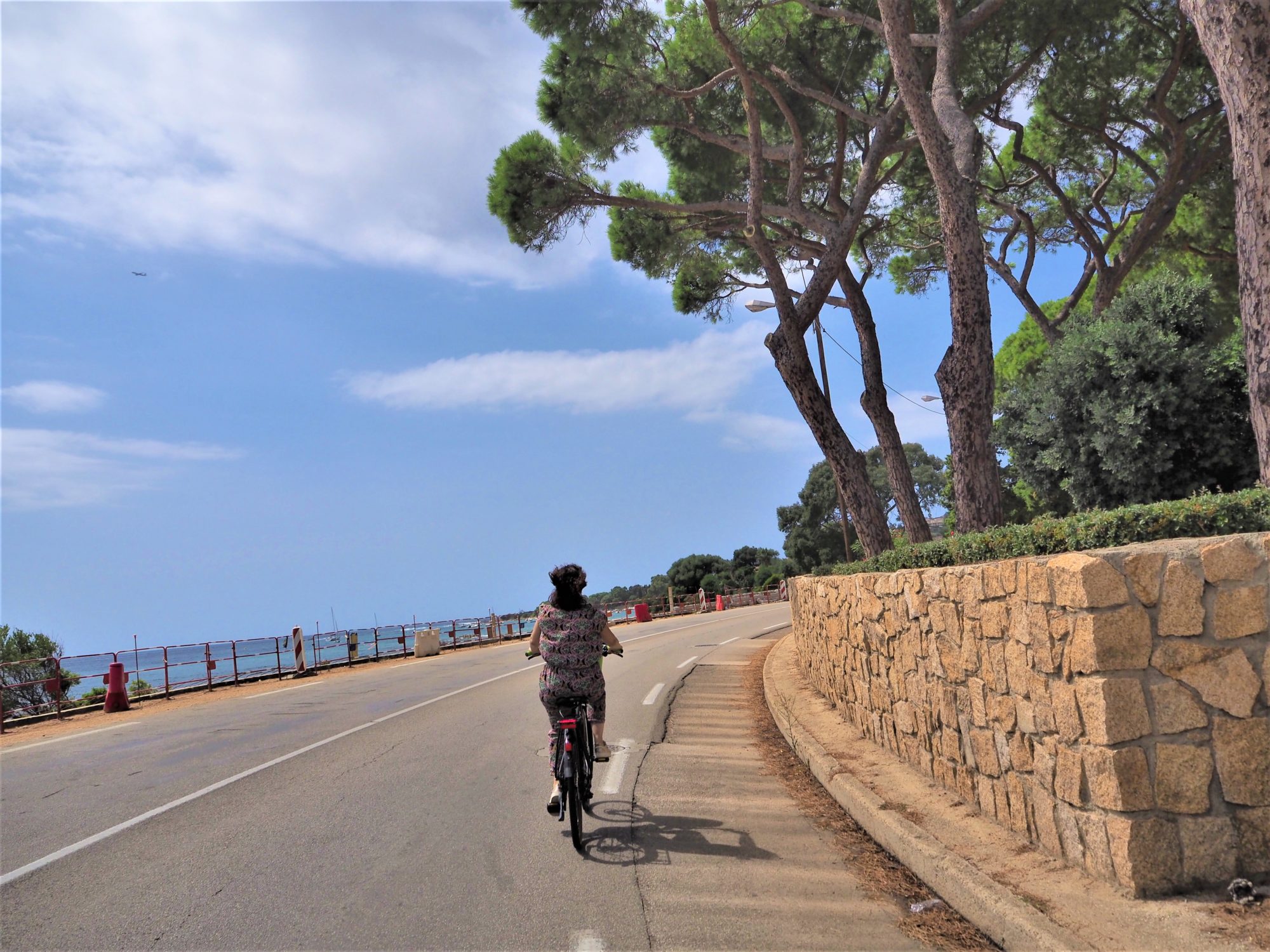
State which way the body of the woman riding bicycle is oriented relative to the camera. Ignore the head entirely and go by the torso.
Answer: away from the camera

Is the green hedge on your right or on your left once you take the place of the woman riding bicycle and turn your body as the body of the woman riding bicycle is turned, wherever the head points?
on your right

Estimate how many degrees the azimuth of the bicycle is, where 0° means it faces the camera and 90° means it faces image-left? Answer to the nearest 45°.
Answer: approximately 180°

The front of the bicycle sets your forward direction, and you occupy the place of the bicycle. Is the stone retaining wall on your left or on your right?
on your right

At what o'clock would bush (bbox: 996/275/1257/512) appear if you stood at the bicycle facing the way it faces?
The bush is roughly at 2 o'clock from the bicycle.

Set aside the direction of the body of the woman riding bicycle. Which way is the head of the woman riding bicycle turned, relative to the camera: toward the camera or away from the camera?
away from the camera

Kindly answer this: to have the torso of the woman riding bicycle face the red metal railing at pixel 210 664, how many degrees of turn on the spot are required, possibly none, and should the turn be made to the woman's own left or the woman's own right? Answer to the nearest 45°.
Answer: approximately 45° to the woman's own left
